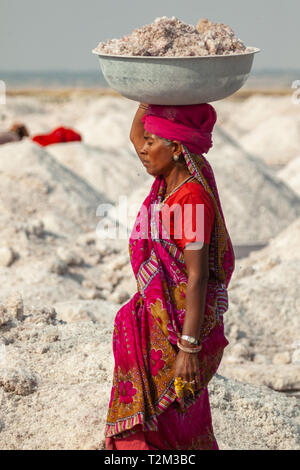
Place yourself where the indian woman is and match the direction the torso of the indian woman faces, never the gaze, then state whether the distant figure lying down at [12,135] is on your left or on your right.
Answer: on your right

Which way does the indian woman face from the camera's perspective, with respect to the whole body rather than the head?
to the viewer's left

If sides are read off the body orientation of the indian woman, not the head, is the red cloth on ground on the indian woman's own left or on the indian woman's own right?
on the indian woman's own right

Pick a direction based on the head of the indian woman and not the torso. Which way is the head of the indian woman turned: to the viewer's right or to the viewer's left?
to the viewer's left
